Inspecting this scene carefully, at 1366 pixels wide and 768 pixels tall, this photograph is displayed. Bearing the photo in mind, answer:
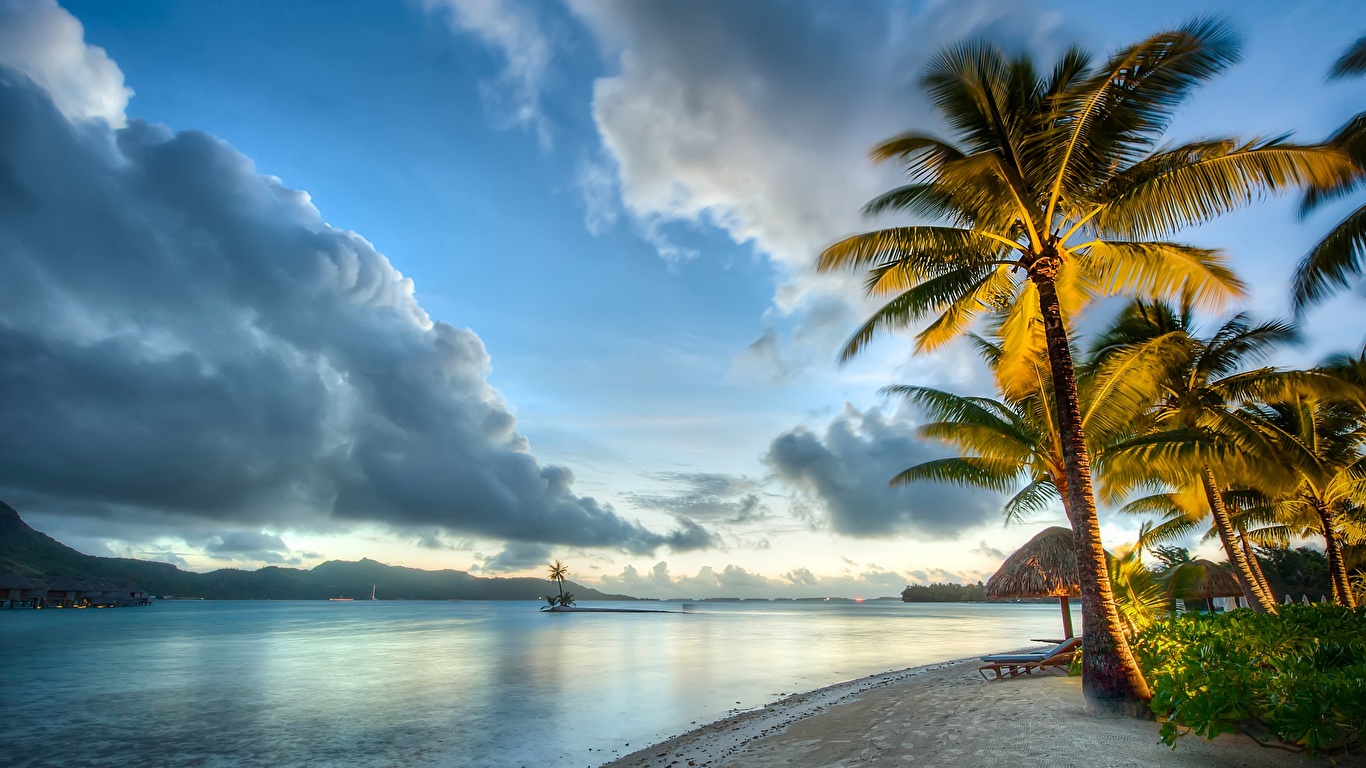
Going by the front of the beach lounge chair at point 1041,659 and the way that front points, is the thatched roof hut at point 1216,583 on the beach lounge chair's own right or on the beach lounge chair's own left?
on the beach lounge chair's own right

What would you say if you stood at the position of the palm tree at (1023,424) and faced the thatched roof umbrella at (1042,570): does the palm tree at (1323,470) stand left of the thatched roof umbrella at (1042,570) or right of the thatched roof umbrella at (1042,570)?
right

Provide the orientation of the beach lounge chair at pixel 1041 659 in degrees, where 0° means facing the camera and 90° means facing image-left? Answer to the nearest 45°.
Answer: approximately 90°
